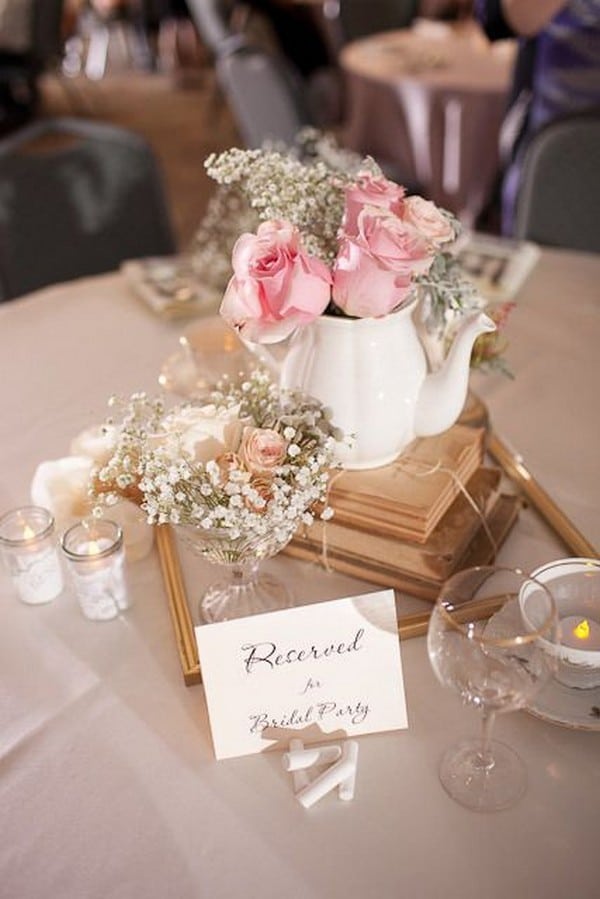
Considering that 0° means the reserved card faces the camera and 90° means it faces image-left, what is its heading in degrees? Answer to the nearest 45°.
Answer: approximately 0°

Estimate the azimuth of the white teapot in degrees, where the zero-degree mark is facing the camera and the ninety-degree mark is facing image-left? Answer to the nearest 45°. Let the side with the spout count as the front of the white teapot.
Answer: approximately 270°

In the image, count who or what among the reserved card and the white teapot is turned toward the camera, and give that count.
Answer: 1

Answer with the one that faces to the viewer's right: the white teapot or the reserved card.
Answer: the white teapot

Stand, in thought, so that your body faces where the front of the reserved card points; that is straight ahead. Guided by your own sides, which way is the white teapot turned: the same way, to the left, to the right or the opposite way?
to the left
